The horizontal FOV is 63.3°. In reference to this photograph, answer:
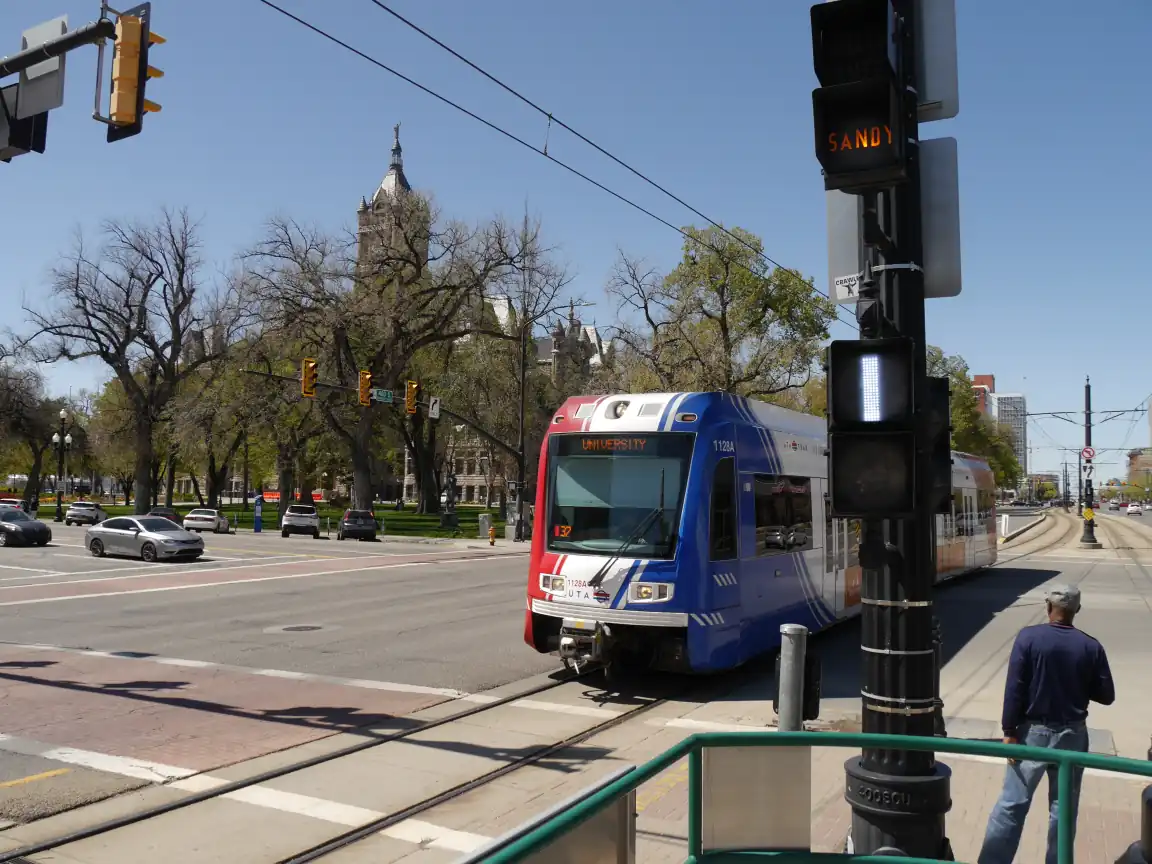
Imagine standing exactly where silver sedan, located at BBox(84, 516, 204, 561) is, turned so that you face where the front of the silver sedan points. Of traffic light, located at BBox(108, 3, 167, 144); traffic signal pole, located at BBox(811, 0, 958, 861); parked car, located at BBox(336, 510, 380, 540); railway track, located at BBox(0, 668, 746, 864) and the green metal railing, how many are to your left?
1

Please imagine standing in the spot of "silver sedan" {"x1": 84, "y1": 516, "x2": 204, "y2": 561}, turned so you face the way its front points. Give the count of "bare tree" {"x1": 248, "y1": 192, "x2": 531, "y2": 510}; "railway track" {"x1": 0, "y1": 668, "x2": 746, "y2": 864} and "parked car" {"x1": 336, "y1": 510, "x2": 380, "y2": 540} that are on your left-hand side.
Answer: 2

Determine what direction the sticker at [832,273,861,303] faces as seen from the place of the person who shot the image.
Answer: facing the viewer

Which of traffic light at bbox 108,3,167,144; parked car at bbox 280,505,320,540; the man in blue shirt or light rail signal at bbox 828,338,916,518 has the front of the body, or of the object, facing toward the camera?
the light rail signal

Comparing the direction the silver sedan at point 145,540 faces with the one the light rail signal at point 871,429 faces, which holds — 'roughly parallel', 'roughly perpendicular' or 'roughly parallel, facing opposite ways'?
roughly perpendicular

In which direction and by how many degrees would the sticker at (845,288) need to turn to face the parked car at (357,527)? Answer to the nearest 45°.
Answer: approximately 135° to its right

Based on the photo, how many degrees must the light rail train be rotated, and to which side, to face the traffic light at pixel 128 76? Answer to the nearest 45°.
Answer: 0° — it already faces it

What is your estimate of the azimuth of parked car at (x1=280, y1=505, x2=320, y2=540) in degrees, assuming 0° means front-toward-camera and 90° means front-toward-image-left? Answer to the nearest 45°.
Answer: approximately 180°

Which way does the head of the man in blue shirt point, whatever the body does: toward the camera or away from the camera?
away from the camera

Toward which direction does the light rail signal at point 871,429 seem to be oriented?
toward the camera

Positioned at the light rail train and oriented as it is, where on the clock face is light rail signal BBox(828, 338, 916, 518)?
The light rail signal is roughly at 10 o'clock from the light rail train.

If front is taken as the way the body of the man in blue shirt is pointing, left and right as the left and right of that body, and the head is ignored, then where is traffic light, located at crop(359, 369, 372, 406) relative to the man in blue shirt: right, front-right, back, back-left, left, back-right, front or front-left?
front-left

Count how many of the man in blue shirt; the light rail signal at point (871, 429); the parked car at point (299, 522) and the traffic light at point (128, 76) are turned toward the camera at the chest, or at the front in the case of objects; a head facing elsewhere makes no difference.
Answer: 1

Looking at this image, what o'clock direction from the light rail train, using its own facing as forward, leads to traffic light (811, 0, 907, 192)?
The traffic light is roughly at 10 o'clock from the light rail train.

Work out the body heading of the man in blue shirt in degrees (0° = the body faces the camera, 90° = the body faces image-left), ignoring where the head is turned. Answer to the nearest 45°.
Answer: approximately 180°
